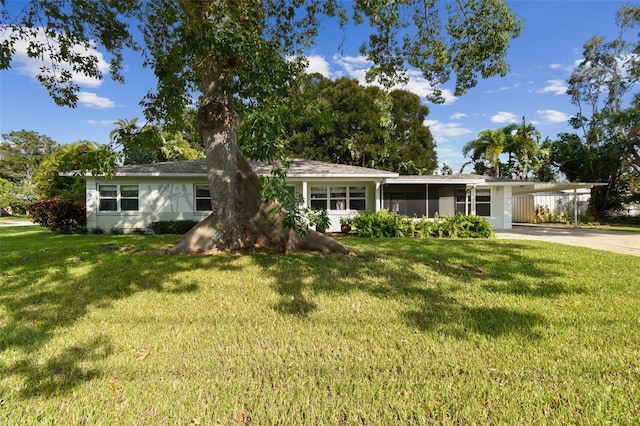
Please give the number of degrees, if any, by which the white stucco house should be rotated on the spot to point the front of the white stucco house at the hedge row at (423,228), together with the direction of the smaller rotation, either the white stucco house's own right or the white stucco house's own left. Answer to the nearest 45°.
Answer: approximately 45° to the white stucco house's own left

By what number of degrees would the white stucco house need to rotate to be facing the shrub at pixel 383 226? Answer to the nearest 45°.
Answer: approximately 45° to its left

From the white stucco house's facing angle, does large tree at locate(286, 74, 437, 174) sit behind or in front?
behind

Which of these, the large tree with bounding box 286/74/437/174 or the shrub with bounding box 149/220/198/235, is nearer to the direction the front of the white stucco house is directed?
the shrub

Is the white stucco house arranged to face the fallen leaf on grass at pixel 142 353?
yes

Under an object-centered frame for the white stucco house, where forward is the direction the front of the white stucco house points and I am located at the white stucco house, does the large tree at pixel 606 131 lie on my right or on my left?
on my left

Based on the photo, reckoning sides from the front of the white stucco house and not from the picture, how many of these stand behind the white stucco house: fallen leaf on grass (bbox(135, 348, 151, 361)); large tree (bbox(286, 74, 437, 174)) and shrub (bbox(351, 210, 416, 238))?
1

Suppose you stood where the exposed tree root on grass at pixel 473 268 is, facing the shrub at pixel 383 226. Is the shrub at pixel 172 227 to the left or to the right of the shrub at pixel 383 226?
left

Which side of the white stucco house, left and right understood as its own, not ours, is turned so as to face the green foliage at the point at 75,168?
right

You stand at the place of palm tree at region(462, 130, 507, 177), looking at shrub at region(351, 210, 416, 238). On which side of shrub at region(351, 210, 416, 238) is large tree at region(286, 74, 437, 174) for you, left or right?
right

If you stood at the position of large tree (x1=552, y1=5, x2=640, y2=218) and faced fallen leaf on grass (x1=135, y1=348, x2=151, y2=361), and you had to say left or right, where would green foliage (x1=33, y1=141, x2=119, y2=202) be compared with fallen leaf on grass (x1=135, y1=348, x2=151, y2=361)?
right

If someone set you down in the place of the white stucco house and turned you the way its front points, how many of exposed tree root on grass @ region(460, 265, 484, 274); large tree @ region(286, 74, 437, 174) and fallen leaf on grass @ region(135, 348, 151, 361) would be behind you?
1

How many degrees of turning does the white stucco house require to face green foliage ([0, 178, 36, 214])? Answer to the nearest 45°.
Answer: approximately 135° to its right

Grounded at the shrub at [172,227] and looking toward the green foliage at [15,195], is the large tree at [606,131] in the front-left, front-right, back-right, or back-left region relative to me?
back-right

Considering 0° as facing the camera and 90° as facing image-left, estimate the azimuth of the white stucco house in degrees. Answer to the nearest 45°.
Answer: approximately 0°

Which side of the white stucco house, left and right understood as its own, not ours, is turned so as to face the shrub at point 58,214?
right
